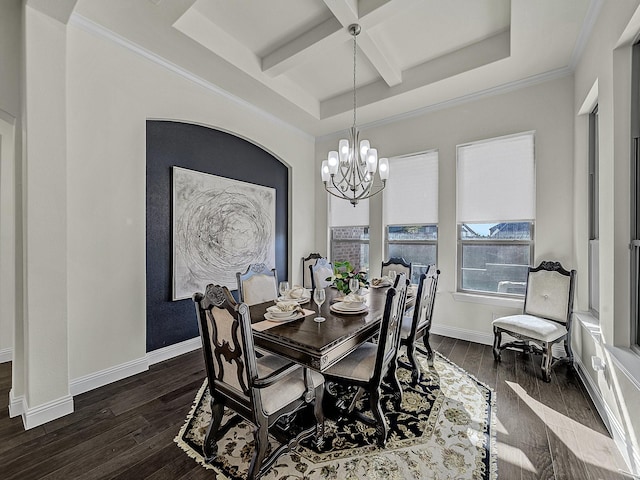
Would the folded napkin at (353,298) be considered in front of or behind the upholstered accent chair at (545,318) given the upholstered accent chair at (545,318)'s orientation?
in front

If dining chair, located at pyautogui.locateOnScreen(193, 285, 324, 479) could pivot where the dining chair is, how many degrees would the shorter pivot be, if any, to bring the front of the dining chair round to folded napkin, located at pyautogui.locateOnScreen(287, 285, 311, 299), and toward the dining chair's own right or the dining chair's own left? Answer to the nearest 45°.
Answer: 0° — it already faces it

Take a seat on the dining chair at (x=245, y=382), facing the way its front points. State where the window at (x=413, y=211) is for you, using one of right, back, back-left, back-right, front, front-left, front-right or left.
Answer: front

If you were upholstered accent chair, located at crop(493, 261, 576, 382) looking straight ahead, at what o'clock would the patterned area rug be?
The patterned area rug is roughly at 11 o'clock from the upholstered accent chair.

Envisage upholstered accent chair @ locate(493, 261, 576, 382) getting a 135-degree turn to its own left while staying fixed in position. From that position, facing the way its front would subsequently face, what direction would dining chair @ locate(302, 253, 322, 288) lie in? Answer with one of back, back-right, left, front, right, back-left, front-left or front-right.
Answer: back

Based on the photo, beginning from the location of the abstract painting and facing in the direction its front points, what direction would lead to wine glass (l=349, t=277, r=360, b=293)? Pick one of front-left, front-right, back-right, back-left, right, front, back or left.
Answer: front

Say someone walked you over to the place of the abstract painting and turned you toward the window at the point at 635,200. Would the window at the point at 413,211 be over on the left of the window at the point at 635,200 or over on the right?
left

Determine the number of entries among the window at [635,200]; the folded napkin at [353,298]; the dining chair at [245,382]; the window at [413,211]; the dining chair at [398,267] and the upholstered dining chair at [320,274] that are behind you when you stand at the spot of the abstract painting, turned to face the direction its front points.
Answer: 0

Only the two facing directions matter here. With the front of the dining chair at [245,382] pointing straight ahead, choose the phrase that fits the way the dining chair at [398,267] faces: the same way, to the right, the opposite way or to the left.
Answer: the opposite way

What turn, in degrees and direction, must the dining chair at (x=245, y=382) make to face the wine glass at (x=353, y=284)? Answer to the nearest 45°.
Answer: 0° — it already faces it

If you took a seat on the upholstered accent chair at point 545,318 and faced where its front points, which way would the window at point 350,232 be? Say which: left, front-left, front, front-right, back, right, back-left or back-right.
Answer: front-right

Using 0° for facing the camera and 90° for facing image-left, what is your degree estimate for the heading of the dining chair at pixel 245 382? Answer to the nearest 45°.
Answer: approximately 225°

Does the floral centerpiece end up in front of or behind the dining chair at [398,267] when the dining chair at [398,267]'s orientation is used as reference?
in front

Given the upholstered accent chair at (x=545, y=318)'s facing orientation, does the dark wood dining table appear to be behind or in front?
in front

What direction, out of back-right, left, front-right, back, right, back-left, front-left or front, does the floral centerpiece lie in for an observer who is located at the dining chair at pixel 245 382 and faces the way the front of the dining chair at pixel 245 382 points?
front

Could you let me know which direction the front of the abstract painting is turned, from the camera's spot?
facing the viewer and to the right of the viewer
